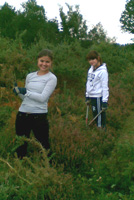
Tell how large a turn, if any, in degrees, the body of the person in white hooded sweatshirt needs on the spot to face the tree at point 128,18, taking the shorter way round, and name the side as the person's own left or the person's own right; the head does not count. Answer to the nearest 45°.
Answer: approximately 135° to the person's own right

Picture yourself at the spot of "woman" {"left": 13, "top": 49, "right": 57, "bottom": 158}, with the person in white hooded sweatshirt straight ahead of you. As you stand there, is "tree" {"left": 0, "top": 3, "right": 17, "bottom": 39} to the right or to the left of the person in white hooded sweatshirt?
left

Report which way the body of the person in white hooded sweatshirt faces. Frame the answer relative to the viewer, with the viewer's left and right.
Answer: facing the viewer and to the left of the viewer

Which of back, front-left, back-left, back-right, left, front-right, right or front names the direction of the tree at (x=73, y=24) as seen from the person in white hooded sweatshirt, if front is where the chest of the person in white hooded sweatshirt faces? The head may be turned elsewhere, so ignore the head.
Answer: back-right

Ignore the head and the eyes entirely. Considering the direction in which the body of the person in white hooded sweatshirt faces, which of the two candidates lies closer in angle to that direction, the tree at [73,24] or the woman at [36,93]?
the woman

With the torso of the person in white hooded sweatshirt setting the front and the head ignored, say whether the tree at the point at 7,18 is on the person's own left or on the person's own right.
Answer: on the person's own right
